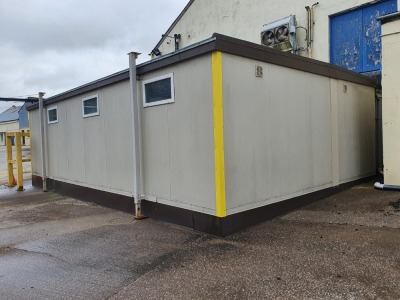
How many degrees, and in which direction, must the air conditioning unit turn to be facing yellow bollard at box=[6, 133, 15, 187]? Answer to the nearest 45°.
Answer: approximately 45° to its right

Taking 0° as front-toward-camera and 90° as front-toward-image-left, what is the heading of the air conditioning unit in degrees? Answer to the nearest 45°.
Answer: approximately 45°
